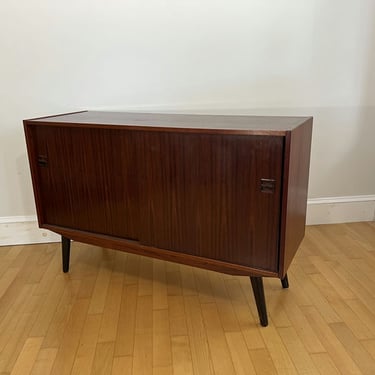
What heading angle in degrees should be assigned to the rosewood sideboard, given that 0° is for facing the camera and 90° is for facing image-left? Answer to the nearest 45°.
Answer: approximately 45°
